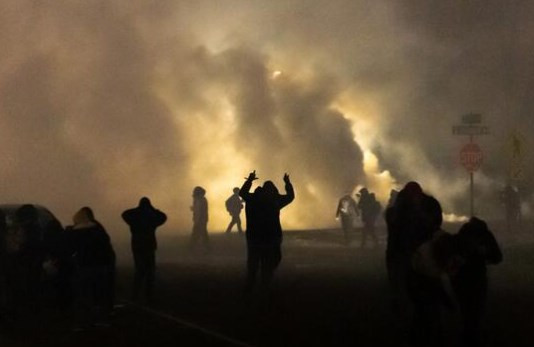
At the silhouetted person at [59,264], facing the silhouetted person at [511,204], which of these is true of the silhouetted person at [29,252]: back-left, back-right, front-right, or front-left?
back-left

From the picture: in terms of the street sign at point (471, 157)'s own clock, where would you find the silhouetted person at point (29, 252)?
The silhouetted person is roughly at 1 o'clock from the street sign.

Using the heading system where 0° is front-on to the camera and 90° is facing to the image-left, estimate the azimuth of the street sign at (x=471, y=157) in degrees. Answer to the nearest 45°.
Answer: approximately 0°

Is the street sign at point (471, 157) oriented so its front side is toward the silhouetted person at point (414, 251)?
yes

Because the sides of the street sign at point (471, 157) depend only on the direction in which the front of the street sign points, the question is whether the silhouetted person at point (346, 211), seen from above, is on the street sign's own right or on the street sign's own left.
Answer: on the street sign's own right

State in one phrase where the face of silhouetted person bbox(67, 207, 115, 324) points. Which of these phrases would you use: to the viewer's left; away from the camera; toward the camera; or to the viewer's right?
away from the camera
